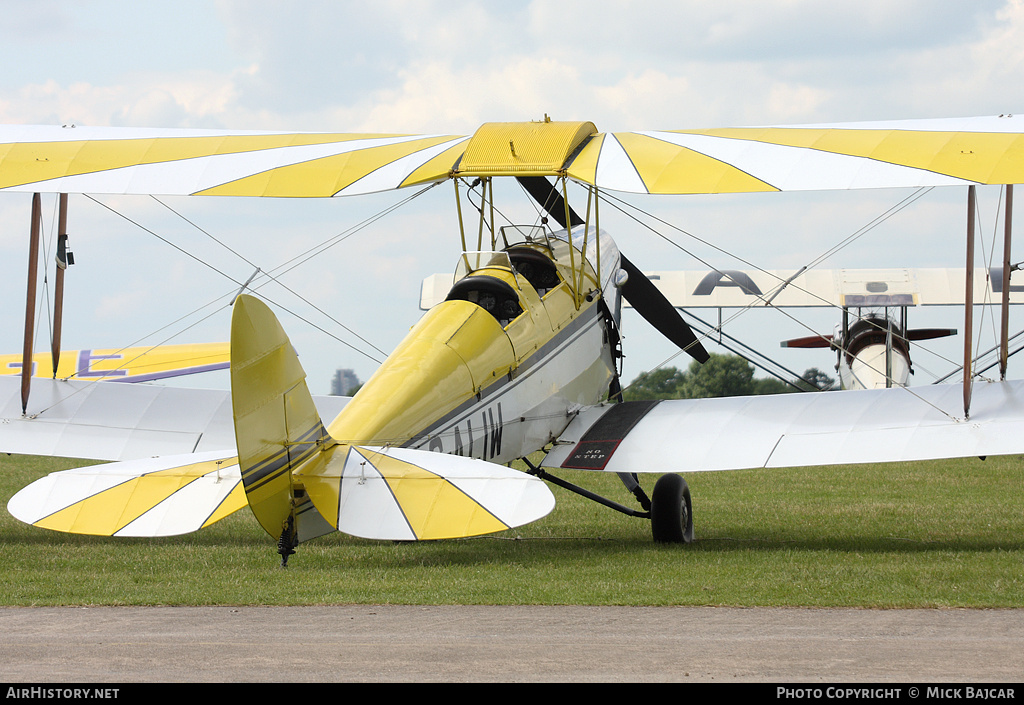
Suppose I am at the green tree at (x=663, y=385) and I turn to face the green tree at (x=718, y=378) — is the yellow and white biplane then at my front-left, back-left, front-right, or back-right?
back-right

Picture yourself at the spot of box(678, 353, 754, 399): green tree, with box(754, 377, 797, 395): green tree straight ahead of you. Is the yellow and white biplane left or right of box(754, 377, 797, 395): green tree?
right

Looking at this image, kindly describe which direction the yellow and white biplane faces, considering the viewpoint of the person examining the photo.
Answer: facing away from the viewer and to the right of the viewer

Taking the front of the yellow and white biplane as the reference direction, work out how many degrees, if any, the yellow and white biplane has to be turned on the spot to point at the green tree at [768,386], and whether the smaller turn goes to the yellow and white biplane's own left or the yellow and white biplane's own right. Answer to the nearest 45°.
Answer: approximately 45° to the yellow and white biplane's own left

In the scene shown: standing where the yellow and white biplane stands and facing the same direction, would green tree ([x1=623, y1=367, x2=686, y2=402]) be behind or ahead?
ahead

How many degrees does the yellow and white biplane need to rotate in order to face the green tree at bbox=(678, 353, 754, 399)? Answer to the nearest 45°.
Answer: approximately 45° to its left

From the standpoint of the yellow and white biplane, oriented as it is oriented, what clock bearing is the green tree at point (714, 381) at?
The green tree is roughly at 11 o'clock from the yellow and white biplane.
